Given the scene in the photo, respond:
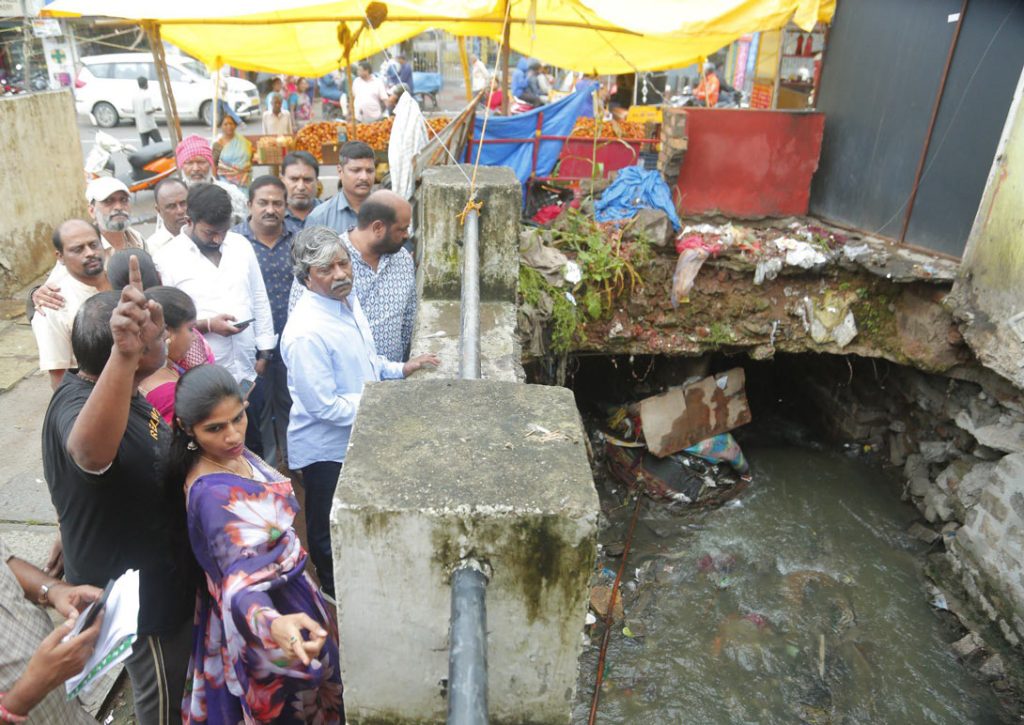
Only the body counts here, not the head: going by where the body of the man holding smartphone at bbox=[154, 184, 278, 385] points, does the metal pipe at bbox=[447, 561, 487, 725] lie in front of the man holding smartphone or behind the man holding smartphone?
in front

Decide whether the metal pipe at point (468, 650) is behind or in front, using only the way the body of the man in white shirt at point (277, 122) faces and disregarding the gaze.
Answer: in front

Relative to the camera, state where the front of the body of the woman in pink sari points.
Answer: to the viewer's right

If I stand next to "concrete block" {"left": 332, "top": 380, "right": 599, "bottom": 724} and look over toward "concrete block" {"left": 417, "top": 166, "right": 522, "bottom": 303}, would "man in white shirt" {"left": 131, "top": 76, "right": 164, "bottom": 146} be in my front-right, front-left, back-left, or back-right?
front-left

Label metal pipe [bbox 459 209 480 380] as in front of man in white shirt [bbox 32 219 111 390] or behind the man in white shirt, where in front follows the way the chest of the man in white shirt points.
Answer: in front

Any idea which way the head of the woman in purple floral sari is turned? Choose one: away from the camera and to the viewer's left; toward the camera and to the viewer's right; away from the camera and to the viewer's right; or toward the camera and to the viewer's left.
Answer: toward the camera and to the viewer's right

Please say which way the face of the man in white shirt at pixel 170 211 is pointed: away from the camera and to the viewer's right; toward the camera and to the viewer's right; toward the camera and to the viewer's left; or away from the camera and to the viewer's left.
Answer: toward the camera and to the viewer's right

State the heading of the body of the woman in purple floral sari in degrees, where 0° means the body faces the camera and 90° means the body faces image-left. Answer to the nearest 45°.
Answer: approximately 315°

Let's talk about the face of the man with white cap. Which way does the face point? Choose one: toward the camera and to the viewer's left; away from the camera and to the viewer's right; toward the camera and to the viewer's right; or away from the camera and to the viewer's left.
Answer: toward the camera and to the viewer's right

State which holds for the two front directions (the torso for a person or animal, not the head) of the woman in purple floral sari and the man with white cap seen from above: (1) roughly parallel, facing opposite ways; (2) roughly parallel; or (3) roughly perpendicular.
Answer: roughly parallel

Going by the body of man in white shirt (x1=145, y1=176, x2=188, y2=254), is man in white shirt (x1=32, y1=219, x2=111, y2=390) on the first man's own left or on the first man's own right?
on the first man's own right

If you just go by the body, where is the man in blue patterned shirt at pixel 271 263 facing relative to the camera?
toward the camera

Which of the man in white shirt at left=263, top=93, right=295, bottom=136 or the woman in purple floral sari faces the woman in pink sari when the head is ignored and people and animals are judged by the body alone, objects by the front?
the man in white shirt

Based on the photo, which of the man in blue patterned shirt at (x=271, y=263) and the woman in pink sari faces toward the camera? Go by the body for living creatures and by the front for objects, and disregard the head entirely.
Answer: the man in blue patterned shirt

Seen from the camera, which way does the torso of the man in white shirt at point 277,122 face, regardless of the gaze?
toward the camera

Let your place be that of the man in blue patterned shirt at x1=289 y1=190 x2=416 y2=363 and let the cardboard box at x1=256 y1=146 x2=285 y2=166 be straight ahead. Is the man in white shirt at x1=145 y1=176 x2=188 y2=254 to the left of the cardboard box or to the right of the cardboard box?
left

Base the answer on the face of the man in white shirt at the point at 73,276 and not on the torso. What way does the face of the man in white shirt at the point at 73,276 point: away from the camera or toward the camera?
toward the camera

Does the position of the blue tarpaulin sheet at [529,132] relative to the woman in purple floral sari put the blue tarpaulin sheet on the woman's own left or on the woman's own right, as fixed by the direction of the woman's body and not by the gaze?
on the woman's own left
